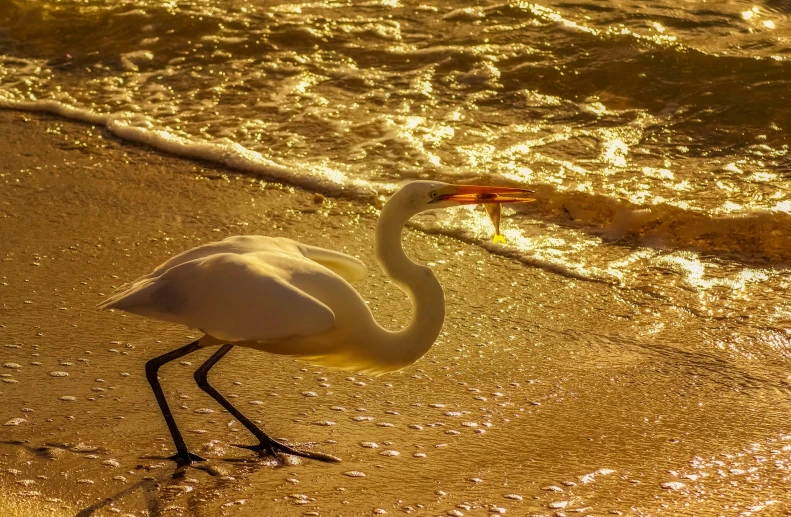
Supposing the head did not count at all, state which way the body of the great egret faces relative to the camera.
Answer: to the viewer's right
